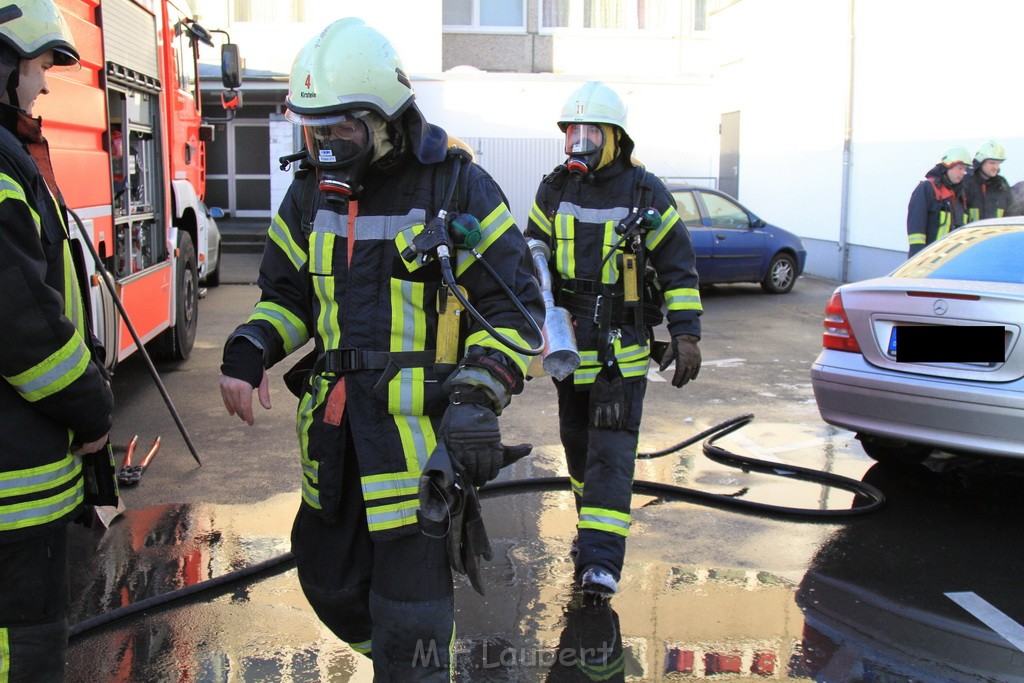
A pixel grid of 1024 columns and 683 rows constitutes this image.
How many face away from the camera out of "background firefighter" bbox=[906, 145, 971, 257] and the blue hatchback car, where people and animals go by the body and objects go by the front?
0

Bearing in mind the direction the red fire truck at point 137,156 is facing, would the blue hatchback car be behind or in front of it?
in front

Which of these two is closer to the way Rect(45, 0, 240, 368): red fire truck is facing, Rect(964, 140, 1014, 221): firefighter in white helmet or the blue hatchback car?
the blue hatchback car

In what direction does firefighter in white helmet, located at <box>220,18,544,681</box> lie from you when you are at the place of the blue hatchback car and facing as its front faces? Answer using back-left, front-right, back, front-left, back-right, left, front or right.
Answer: right

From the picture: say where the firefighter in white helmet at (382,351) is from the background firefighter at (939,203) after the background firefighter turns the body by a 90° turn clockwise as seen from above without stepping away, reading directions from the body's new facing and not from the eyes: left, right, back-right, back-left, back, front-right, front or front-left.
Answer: front-left

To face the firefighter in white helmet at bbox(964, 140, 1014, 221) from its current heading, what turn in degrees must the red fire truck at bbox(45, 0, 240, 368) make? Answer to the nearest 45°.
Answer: approximately 45° to its right

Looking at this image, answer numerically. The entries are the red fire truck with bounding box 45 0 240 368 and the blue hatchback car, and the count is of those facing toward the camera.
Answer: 0

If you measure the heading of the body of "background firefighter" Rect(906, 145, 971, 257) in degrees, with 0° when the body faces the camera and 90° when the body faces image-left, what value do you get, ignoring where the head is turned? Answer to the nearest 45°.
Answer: approximately 315°

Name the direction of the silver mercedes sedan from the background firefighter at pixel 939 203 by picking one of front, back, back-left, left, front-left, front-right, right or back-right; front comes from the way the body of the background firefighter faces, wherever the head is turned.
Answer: front-right

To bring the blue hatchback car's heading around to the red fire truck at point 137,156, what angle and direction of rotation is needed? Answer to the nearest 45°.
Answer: approximately 135° to its right

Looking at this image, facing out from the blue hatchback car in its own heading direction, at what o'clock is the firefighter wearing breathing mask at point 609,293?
The firefighter wearing breathing mask is roughly at 3 o'clock from the blue hatchback car.

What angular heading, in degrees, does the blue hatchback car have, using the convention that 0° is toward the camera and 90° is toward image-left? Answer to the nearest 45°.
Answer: approximately 270°

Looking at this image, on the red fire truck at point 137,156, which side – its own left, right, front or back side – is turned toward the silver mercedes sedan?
right

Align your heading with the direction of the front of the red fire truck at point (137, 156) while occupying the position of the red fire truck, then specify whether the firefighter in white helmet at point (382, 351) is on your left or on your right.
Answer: on your right

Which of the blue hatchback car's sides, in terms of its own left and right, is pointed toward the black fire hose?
right

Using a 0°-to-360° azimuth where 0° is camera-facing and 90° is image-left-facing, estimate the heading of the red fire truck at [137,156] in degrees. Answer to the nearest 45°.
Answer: approximately 225°
